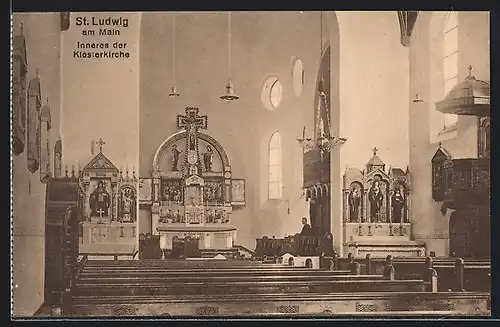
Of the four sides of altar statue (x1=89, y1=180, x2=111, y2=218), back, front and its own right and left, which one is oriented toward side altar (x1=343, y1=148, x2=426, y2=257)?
left

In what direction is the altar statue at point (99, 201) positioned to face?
toward the camera
